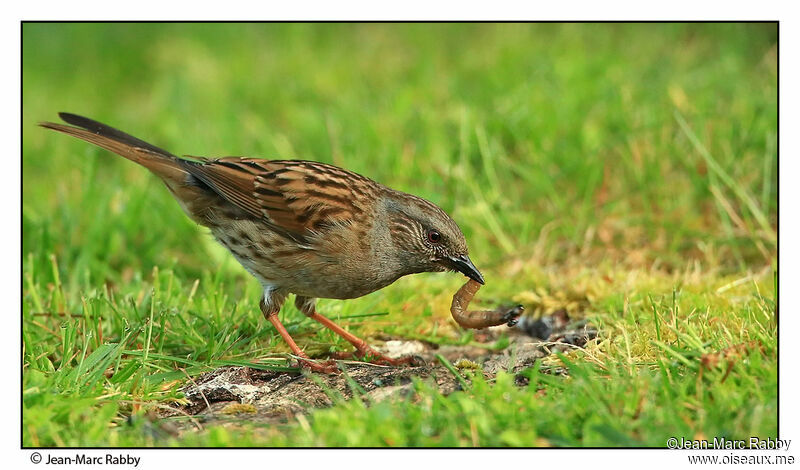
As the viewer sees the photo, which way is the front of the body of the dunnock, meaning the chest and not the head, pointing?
to the viewer's right
